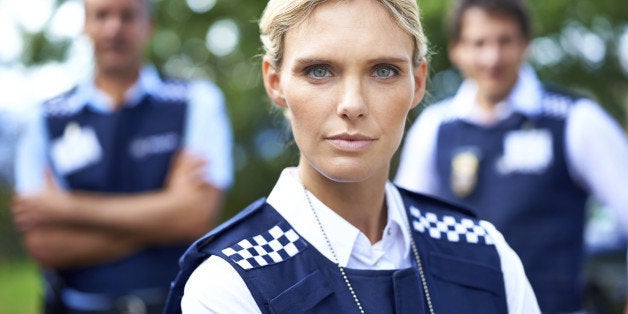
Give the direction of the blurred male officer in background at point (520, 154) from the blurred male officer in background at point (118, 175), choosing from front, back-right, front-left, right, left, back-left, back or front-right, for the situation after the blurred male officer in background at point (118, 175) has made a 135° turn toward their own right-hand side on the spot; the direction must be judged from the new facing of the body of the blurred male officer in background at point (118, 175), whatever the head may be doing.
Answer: back-right

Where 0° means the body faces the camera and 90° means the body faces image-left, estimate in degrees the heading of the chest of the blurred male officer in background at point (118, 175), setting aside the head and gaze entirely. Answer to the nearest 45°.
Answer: approximately 0°
